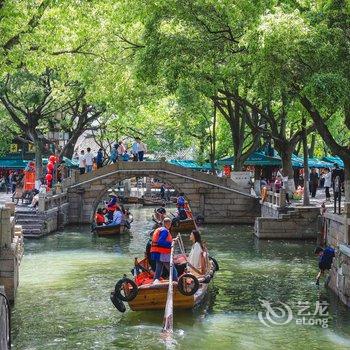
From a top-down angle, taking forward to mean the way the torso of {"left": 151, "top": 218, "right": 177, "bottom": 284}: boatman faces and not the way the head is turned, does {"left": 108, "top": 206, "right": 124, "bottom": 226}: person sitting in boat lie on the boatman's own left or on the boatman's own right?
on the boatman's own left

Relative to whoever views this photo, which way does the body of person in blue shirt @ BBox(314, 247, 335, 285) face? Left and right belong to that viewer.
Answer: facing to the left of the viewer

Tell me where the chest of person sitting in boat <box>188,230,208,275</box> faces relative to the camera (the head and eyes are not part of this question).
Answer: to the viewer's left
